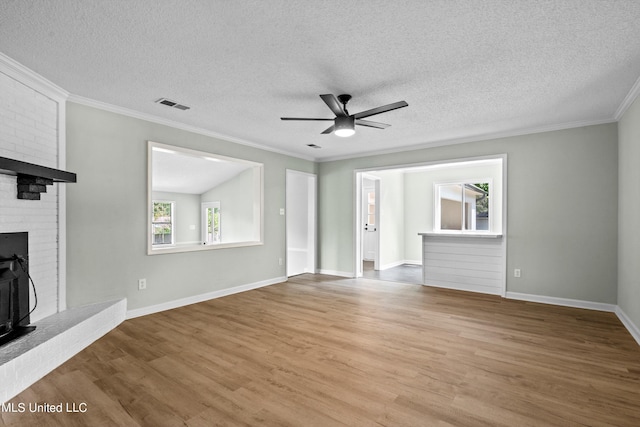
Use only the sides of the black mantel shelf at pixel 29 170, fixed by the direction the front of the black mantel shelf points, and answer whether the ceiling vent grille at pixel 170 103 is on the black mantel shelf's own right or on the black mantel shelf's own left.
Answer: on the black mantel shelf's own left

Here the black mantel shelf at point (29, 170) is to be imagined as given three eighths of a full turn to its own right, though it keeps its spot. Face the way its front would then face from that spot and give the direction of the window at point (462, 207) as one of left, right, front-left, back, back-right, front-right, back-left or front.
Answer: back

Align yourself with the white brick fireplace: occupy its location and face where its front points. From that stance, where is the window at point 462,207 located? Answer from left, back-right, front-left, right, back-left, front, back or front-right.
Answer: front-left

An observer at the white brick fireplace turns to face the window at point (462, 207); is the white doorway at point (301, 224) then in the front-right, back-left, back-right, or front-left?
front-left

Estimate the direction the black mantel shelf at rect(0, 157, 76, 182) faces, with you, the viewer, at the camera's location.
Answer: facing the viewer and to the right of the viewer

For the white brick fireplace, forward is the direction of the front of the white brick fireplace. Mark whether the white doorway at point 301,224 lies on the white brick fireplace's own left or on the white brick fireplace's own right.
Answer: on the white brick fireplace's own left
